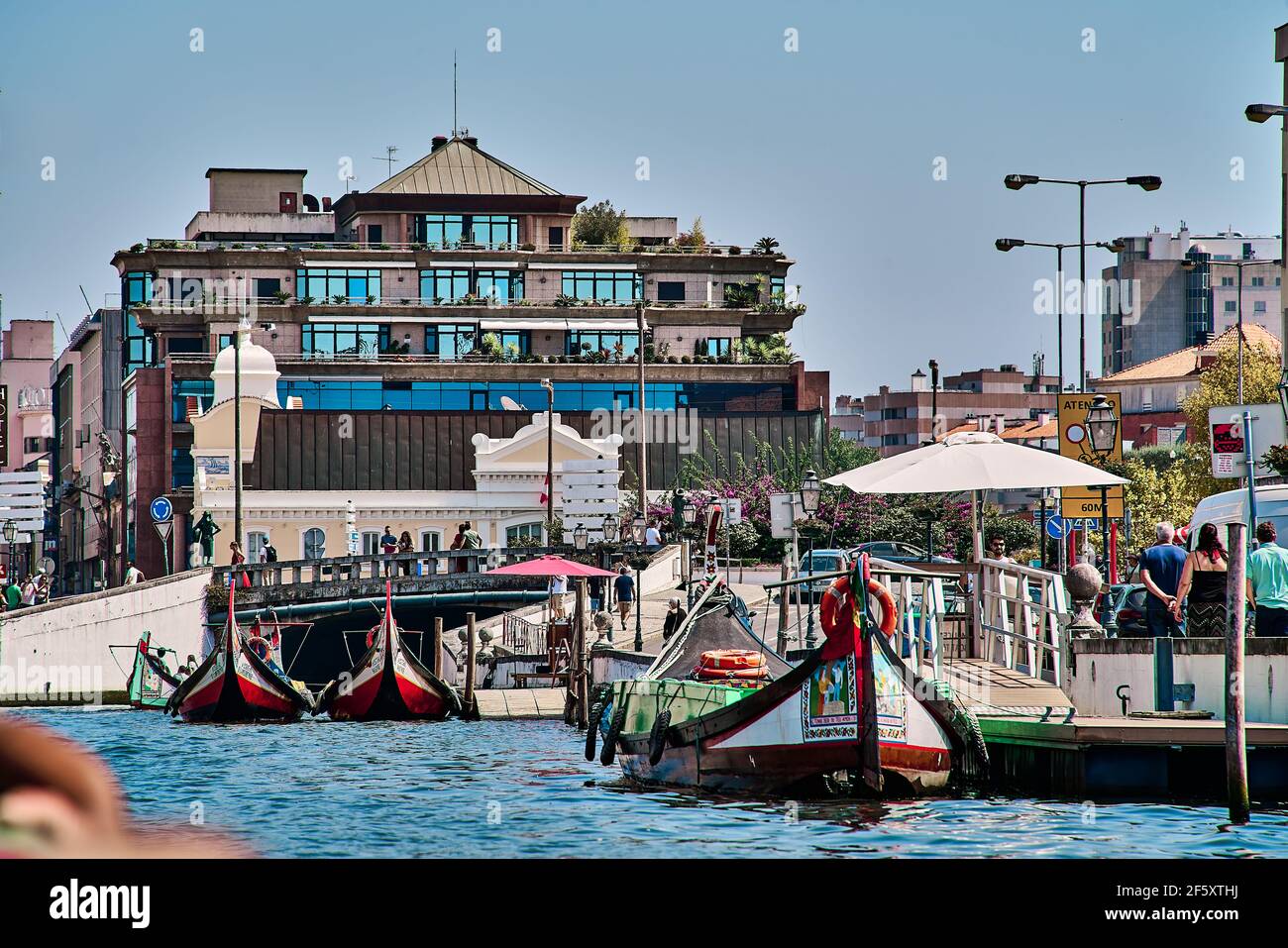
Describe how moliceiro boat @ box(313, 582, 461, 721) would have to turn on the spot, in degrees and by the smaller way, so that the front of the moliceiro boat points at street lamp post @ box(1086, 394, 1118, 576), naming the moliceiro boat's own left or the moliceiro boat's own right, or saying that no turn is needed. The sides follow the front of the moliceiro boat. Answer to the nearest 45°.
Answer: approximately 45° to the moliceiro boat's own left

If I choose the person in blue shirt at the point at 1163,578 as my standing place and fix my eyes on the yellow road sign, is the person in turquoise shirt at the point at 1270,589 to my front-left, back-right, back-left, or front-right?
back-right

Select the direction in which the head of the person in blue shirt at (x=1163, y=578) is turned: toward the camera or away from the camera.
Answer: away from the camera

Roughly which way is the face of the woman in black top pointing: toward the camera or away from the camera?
away from the camera

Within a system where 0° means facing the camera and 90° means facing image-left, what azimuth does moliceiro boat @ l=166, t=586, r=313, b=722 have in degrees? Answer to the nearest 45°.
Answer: approximately 0°

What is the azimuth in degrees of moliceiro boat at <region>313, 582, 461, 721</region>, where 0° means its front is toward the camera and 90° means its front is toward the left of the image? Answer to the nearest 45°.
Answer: approximately 0°

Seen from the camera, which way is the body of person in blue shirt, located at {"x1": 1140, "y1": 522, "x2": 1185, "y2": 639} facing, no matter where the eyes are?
away from the camera

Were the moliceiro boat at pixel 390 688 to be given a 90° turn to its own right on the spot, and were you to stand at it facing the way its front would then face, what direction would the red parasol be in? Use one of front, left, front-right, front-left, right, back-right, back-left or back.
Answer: back-right
